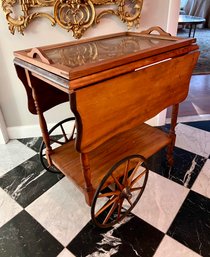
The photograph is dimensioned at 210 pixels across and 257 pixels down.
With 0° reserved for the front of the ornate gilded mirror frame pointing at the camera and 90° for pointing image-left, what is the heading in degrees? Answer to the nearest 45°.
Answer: approximately 0°

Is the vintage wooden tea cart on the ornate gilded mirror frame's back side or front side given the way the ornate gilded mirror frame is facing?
on the front side
